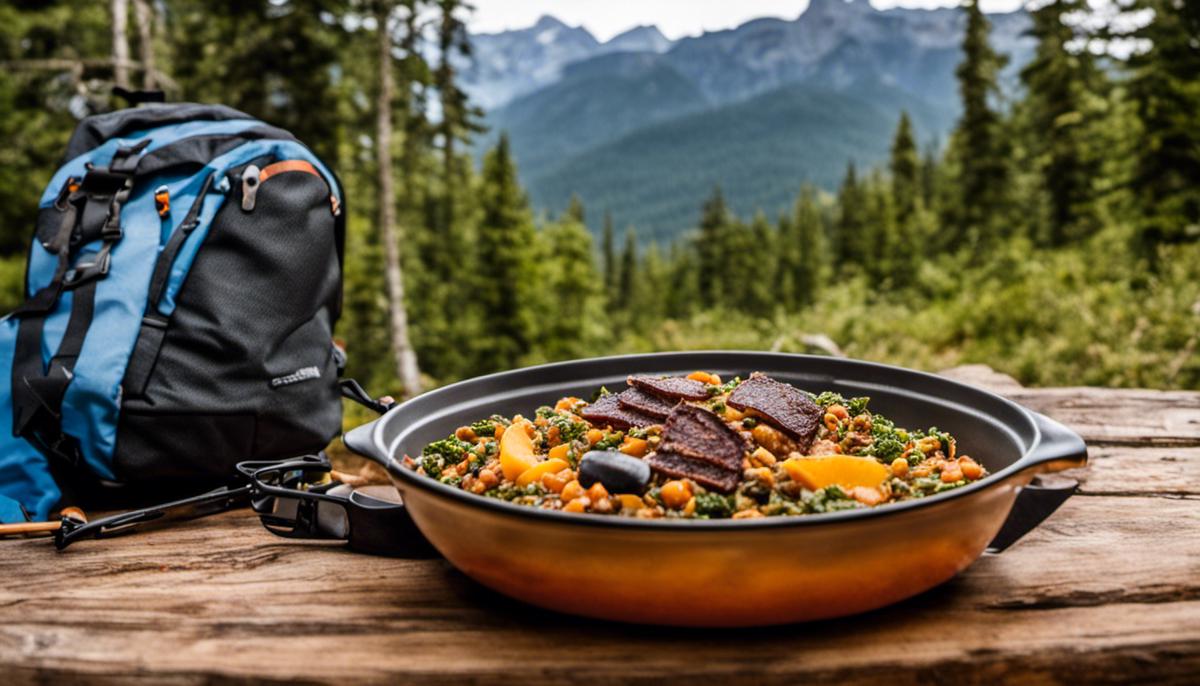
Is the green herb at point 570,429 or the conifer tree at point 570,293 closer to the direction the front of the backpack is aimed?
the green herb

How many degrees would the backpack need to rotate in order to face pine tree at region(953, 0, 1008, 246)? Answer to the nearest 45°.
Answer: approximately 90° to its left

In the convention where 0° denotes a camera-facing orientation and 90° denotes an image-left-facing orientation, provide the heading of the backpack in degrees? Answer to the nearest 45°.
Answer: approximately 315°

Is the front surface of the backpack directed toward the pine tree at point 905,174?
no

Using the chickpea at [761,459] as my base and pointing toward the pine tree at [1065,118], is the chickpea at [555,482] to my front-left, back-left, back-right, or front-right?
back-left

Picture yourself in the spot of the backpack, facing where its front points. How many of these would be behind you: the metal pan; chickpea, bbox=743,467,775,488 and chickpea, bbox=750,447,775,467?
0

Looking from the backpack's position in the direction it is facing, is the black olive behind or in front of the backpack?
in front

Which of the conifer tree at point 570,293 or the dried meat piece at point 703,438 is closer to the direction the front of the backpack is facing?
the dried meat piece

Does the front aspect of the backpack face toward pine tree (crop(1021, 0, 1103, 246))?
no

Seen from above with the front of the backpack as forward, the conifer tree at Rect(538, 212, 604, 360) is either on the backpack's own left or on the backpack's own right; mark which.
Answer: on the backpack's own left
